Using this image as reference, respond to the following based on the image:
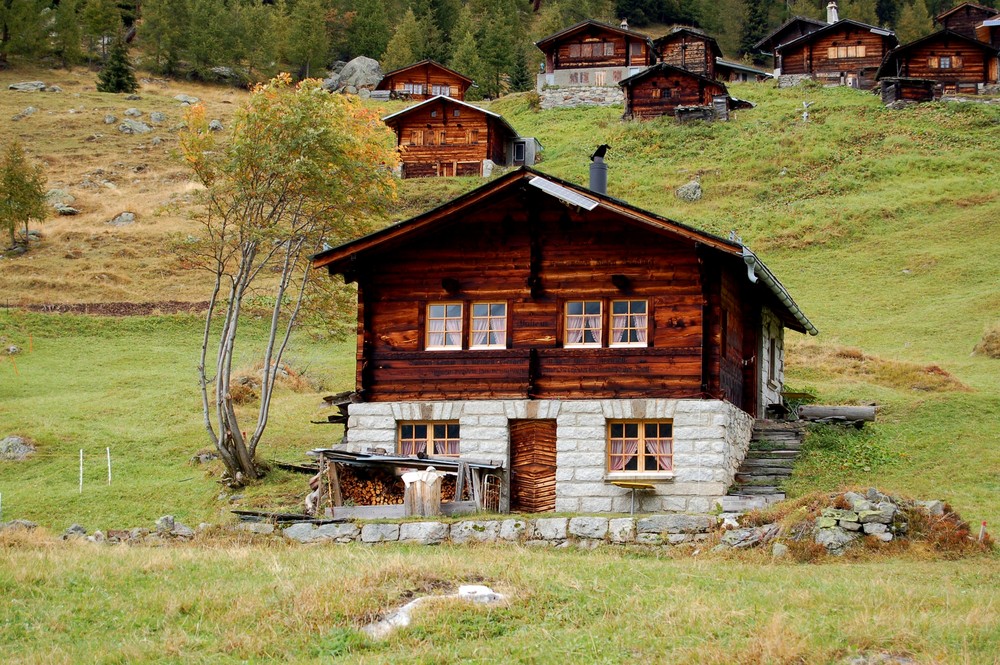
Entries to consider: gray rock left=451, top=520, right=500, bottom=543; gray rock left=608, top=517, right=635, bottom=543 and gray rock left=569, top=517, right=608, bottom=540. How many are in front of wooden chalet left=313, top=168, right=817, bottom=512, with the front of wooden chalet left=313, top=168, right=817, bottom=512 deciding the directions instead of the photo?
3

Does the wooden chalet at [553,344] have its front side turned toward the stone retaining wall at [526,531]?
yes

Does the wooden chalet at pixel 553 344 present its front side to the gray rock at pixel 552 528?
yes

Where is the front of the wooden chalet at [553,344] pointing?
toward the camera

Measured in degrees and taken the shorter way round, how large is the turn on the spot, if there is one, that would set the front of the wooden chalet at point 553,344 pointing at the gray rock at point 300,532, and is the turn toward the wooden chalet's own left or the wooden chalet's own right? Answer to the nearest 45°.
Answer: approximately 45° to the wooden chalet's own right

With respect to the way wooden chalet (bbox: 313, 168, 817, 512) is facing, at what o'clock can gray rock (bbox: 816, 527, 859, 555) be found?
The gray rock is roughly at 11 o'clock from the wooden chalet.

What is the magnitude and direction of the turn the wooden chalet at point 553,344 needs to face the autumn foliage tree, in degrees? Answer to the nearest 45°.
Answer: approximately 135° to its right

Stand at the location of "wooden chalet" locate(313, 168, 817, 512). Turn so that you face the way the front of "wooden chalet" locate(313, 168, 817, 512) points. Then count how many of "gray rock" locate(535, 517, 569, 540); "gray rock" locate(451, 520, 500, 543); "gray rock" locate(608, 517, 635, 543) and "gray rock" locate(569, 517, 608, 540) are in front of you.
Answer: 4

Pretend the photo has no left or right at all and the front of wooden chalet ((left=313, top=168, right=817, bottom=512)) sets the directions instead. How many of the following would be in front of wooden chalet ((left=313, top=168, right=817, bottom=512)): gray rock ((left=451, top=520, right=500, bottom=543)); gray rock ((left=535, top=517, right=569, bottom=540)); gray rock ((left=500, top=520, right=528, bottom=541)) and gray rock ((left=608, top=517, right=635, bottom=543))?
4

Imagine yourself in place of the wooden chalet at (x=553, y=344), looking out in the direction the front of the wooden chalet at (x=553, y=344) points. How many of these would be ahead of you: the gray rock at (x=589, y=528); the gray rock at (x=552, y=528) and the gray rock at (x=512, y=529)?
3

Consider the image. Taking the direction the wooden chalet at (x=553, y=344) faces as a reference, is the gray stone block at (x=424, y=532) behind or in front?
in front

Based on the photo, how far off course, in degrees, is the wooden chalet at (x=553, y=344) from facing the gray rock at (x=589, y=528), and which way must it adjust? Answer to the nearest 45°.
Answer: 0° — it already faces it

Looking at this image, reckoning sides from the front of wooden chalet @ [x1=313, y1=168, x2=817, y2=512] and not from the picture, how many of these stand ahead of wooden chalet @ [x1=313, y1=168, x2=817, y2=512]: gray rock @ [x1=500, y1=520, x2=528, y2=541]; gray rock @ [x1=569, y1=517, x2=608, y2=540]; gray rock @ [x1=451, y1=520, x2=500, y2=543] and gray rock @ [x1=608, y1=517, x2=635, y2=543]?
4

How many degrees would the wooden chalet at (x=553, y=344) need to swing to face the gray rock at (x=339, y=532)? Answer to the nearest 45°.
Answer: approximately 45° to its right

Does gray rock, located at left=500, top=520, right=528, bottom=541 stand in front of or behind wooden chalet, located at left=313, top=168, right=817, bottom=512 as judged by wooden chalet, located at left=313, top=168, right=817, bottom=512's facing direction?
in front
